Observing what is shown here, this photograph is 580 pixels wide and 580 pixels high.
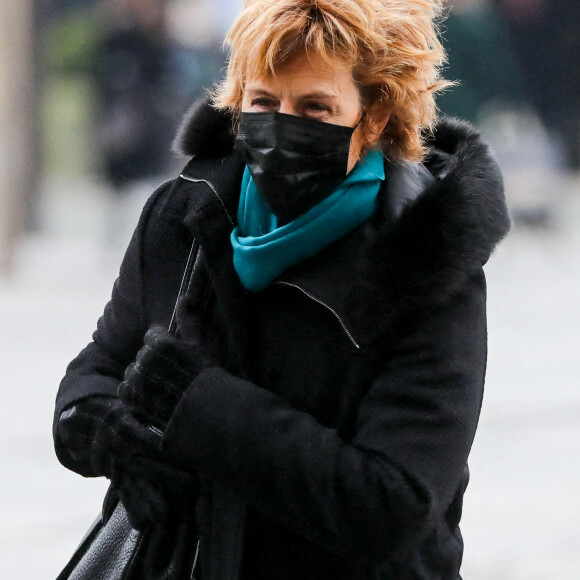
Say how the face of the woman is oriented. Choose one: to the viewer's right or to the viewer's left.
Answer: to the viewer's left

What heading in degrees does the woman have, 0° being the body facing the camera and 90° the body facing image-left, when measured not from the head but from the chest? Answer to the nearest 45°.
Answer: approximately 45°
